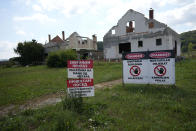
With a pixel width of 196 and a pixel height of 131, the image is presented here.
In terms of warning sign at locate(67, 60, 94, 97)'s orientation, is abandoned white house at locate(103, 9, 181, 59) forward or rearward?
rearward

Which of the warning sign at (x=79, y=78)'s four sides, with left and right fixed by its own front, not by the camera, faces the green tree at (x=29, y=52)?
back

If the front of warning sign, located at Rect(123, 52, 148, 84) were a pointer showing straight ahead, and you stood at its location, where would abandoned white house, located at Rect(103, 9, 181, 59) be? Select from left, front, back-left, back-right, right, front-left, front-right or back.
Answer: back

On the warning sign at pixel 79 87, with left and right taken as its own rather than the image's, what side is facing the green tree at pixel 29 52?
back

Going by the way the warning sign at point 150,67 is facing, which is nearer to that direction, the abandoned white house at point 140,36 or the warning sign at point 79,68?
the warning sign

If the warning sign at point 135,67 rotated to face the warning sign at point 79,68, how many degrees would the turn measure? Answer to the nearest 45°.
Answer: approximately 45° to its right

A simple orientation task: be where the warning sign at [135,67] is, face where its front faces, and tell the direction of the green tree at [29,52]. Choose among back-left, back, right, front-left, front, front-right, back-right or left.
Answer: back-right
